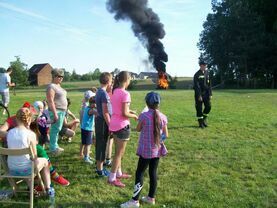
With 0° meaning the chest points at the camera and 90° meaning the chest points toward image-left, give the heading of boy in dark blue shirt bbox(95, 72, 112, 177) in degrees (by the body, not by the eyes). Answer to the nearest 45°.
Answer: approximately 270°

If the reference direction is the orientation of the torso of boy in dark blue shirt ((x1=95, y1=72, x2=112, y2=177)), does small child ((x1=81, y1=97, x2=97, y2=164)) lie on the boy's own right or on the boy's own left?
on the boy's own left

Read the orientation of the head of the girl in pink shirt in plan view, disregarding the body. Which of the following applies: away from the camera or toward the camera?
away from the camera

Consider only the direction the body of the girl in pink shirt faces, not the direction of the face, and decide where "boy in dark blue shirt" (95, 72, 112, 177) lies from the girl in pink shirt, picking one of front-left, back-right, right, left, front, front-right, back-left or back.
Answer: back-left

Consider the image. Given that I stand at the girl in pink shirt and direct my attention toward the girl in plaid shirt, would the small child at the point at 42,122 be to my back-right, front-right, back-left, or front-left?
back-right

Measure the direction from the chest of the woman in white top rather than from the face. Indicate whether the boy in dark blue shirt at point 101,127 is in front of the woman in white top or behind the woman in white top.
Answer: in front

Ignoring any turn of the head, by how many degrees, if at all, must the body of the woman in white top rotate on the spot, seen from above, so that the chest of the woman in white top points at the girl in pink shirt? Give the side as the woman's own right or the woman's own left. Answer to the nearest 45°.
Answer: approximately 45° to the woman's own right

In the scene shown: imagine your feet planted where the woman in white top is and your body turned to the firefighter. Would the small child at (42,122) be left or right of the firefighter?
left

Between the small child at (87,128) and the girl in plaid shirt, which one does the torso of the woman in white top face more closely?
the small child

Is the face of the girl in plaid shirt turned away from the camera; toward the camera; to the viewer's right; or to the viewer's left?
away from the camera
